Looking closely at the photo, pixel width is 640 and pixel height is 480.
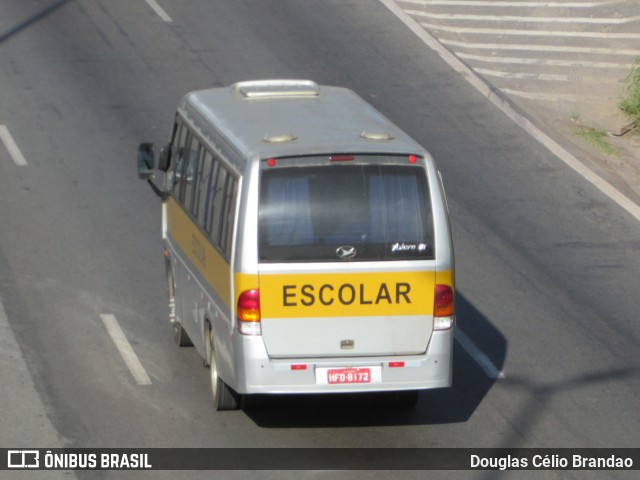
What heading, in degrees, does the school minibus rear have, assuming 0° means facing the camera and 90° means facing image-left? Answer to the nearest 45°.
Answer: approximately 180°
